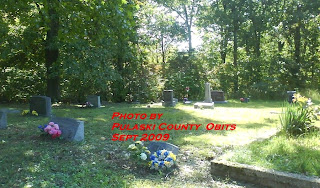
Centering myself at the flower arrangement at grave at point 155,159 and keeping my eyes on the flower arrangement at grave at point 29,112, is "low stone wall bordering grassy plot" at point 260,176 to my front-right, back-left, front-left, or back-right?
back-right

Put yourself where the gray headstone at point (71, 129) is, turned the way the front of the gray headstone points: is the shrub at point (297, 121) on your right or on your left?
on your left

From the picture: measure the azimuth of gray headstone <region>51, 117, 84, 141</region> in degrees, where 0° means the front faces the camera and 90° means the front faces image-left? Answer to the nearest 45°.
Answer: approximately 45°

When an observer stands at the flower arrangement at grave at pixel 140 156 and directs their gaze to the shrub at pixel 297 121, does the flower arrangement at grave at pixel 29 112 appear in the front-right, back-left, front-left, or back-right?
back-left

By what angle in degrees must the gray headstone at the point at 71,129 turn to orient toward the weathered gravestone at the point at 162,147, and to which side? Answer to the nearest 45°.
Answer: approximately 90° to its left

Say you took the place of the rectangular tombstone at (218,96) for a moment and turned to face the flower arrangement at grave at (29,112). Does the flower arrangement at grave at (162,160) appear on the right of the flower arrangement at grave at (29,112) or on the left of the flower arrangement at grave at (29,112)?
left

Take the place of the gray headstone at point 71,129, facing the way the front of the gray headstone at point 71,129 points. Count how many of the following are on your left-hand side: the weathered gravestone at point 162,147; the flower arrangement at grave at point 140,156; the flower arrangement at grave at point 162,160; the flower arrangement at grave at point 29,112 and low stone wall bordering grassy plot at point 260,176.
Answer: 4

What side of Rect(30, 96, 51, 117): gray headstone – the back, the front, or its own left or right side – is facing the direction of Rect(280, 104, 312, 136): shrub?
left

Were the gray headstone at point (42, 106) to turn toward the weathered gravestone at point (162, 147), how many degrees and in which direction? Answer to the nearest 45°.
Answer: approximately 45° to its left

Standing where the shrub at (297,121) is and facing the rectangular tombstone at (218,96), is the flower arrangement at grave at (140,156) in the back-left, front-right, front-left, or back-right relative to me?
back-left

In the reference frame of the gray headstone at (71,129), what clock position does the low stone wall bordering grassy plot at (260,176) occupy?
The low stone wall bordering grassy plot is roughly at 9 o'clock from the gray headstone.

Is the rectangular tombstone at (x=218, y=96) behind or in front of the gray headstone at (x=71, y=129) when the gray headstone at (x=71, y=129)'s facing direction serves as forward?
behind
